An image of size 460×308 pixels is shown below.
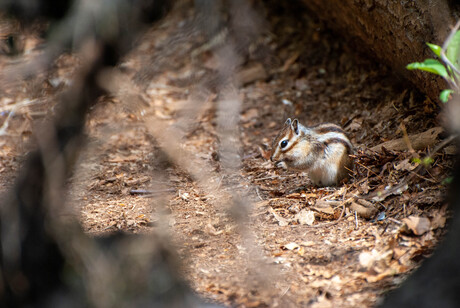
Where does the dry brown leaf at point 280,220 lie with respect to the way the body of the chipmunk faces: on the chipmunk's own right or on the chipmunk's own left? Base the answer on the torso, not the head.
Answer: on the chipmunk's own left

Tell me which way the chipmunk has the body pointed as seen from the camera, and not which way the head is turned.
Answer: to the viewer's left

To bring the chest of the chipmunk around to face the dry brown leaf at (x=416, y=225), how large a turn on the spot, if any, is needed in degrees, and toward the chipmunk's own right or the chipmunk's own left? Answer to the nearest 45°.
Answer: approximately 90° to the chipmunk's own left

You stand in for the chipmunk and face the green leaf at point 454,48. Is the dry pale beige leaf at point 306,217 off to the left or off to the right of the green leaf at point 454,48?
right

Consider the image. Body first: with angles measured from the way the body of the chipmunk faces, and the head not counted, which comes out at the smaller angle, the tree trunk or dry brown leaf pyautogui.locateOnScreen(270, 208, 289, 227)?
the dry brown leaf

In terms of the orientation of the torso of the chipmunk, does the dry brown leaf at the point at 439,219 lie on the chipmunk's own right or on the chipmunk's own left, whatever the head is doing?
on the chipmunk's own left
